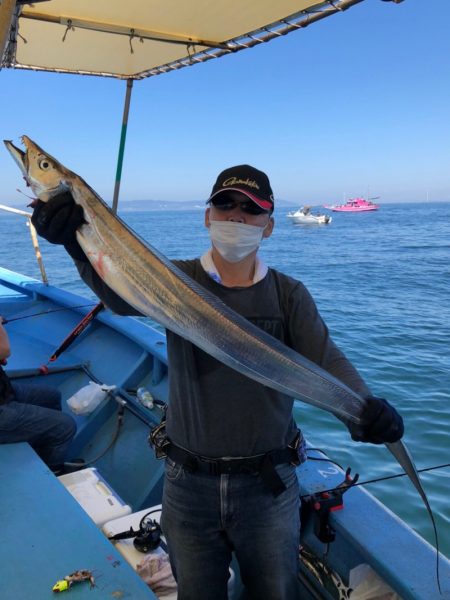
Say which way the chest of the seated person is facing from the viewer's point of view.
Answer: to the viewer's right

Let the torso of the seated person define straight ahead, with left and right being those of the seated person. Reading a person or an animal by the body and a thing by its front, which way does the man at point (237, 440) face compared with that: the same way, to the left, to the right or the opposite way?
to the right

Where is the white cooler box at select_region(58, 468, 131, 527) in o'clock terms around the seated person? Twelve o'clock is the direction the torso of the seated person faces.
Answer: The white cooler box is roughly at 2 o'clock from the seated person.

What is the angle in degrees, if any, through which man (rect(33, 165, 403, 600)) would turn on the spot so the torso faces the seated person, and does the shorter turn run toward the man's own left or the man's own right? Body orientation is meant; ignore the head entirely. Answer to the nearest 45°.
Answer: approximately 135° to the man's own right

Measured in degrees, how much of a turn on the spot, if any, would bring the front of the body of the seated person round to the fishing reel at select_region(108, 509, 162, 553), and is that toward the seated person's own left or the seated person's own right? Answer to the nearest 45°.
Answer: approximately 45° to the seated person's own right

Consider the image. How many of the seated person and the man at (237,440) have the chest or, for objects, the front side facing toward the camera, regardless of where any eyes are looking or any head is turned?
1

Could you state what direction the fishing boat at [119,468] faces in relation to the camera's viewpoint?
facing away from the viewer and to the left of the viewer

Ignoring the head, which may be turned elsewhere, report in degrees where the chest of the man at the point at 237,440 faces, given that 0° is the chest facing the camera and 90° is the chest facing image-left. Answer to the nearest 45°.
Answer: approximately 0°

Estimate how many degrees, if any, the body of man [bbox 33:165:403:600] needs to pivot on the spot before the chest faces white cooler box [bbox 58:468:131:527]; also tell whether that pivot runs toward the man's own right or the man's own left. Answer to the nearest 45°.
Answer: approximately 135° to the man's own right
